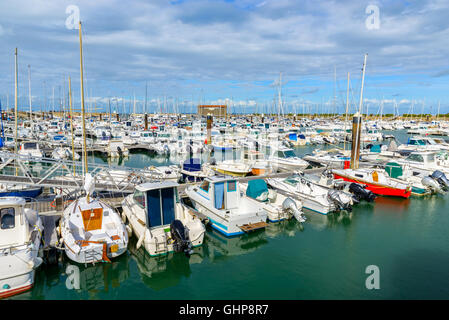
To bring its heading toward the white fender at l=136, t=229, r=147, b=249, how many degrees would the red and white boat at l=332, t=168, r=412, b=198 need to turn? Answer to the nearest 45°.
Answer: approximately 90° to its left

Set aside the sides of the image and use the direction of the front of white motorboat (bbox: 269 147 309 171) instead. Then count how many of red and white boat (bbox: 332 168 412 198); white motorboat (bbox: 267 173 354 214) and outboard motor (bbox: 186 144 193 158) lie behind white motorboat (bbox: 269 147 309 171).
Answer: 1

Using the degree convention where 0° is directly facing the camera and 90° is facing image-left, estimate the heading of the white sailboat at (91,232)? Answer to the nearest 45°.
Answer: approximately 180°

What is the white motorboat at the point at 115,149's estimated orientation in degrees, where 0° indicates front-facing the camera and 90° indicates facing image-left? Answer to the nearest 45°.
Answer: approximately 180°

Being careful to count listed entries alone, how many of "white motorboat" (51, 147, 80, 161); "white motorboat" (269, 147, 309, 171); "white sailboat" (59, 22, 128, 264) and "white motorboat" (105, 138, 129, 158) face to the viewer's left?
1

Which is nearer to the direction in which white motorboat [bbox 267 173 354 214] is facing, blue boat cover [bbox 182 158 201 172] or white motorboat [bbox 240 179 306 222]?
the blue boat cover
